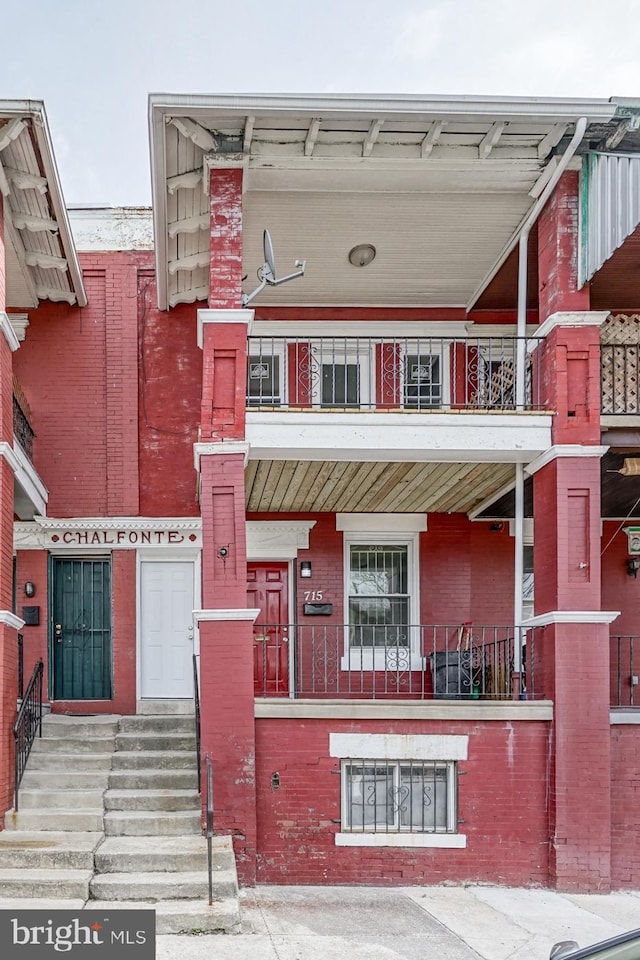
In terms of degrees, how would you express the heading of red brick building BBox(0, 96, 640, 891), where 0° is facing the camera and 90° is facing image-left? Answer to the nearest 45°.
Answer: approximately 0°
